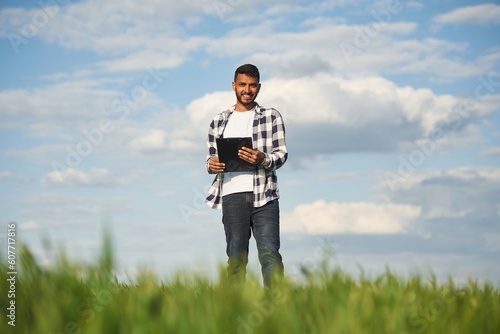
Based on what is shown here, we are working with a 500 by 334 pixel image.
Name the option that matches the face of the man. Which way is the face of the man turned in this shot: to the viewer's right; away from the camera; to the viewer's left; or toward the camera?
toward the camera

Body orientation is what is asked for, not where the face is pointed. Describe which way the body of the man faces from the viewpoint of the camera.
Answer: toward the camera
